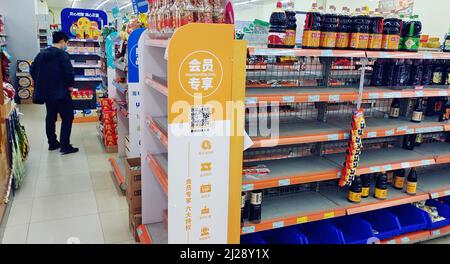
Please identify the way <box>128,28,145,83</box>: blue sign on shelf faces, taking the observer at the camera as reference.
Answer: facing the viewer

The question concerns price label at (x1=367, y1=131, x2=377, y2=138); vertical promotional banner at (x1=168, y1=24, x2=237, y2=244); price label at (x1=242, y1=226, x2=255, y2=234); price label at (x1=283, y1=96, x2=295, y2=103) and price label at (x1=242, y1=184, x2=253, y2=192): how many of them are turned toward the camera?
5

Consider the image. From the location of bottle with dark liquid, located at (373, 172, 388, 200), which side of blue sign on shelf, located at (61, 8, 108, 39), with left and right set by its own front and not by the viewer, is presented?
front

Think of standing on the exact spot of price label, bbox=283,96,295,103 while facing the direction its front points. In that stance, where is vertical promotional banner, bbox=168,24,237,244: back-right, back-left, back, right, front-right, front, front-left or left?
front-right

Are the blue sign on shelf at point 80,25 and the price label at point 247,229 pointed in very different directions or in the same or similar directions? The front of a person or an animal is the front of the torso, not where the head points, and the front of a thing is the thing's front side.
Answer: same or similar directions

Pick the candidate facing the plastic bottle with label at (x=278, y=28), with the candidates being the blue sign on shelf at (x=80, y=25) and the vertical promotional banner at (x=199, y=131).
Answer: the blue sign on shelf

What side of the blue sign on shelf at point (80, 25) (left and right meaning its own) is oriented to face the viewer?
front

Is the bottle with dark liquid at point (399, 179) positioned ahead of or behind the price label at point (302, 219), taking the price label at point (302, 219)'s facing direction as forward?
behind

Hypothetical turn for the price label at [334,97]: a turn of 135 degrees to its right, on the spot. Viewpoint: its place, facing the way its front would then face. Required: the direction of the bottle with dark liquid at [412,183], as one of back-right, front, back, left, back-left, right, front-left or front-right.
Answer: right

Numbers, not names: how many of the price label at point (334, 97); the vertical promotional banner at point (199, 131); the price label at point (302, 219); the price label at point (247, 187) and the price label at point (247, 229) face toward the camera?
5

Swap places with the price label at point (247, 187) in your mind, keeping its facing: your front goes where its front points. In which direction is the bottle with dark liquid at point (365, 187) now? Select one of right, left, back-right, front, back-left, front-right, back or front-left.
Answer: back-left

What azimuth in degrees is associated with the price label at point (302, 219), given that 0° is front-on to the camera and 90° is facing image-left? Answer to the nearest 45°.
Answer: approximately 0°
